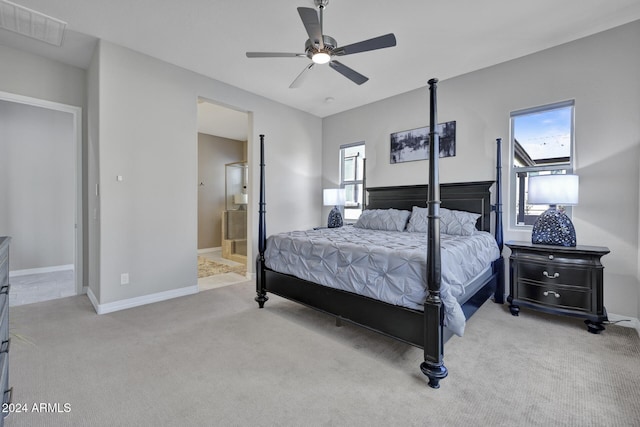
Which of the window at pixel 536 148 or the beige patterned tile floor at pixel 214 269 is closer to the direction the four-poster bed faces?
the beige patterned tile floor

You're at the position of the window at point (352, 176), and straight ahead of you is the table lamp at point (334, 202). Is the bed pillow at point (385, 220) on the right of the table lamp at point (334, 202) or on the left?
left

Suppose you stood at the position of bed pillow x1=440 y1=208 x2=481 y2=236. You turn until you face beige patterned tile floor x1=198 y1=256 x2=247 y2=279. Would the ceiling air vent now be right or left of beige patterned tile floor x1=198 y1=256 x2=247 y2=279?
left

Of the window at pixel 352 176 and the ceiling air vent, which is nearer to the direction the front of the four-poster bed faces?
the ceiling air vent

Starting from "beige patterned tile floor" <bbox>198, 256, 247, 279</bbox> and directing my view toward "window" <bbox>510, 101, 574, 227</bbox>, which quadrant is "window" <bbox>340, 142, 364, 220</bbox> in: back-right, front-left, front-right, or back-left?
front-left

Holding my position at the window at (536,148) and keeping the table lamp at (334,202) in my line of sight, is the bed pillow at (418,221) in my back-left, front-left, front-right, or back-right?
front-left

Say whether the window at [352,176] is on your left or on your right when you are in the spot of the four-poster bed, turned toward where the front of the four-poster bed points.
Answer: on your right

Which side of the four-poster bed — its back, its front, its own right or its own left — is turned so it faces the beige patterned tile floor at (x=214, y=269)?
right

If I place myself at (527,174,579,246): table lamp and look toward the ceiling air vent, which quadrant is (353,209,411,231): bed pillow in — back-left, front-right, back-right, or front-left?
front-right

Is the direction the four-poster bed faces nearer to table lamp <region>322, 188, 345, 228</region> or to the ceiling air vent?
the ceiling air vent

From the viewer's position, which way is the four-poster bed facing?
facing the viewer and to the left of the viewer
